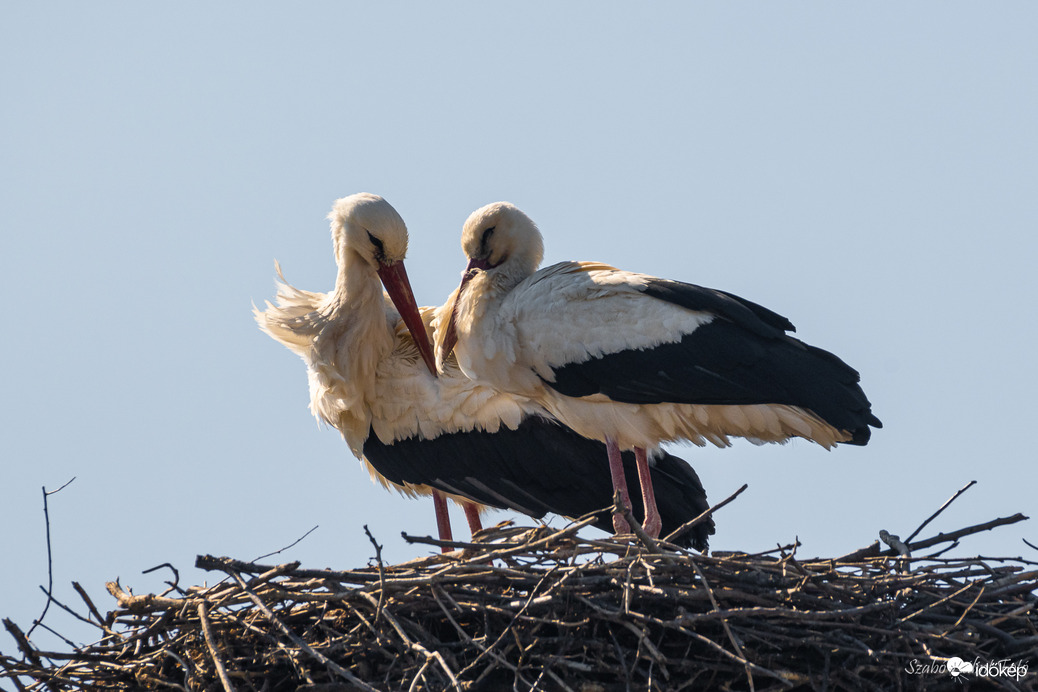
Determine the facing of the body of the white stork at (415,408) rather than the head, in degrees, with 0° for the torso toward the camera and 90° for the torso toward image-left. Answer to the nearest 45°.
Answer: approximately 90°

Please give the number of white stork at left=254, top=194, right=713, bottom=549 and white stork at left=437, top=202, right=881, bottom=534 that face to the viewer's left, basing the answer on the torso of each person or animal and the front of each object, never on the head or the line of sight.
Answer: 2

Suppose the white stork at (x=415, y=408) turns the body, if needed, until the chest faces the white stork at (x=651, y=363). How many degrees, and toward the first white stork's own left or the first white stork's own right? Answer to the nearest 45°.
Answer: approximately 135° to the first white stork's own left

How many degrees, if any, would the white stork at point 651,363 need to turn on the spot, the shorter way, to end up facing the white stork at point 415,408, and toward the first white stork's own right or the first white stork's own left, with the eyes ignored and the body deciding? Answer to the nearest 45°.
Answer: approximately 45° to the first white stork's own right

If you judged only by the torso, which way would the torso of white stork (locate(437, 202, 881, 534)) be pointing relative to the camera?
to the viewer's left

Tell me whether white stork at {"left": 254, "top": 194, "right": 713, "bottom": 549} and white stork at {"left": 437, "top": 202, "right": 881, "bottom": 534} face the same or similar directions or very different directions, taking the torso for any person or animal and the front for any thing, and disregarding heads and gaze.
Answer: same or similar directions
